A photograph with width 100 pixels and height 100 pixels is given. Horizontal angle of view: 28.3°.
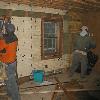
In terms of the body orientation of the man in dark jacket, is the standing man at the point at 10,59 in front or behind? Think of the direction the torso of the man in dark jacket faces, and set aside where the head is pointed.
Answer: in front

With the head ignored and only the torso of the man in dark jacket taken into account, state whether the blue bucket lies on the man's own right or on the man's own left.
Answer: on the man's own right

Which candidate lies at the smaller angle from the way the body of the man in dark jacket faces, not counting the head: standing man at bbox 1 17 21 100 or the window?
the standing man

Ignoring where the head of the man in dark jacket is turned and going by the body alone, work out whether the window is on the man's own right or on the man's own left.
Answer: on the man's own right
